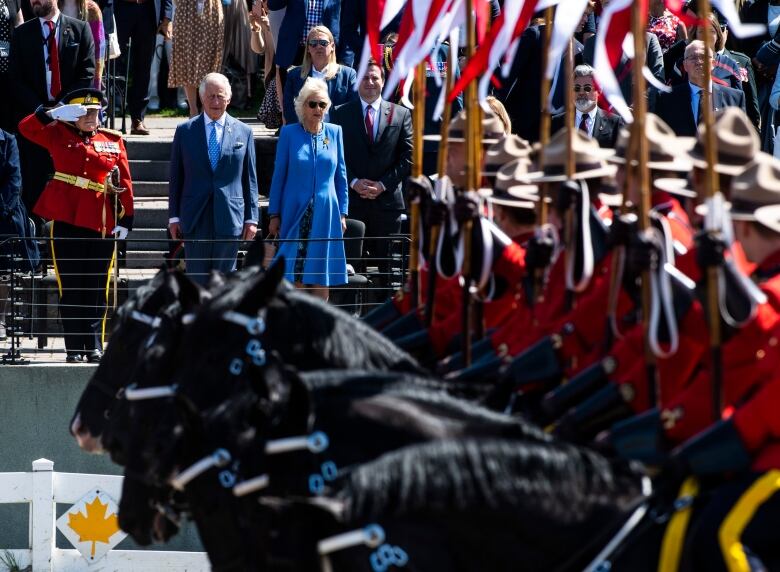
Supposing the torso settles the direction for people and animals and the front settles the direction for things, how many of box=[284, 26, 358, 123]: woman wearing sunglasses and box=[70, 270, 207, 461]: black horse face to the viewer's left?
1

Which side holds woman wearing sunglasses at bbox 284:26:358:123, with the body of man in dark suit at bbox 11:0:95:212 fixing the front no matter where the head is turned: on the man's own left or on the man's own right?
on the man's own left

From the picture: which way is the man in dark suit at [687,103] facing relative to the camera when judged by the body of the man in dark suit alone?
toward the camera

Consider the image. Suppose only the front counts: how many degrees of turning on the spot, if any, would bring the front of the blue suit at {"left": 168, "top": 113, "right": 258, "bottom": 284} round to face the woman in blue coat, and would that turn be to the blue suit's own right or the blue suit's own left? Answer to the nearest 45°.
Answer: approximately 90° to the blue suit's own left

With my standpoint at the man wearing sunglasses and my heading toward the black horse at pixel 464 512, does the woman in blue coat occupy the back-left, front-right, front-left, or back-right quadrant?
front-right

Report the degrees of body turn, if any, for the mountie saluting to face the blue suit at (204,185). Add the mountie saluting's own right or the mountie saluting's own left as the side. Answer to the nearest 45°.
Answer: approximately 90° to the mountie saluting's own left

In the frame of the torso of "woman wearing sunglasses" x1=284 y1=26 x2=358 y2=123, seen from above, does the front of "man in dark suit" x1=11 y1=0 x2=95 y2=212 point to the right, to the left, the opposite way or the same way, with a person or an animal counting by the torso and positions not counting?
the same way

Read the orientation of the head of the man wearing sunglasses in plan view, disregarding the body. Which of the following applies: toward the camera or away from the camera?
toward the camera

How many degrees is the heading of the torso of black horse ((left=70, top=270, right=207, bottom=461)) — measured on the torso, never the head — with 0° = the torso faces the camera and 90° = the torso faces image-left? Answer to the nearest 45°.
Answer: approximately 90°

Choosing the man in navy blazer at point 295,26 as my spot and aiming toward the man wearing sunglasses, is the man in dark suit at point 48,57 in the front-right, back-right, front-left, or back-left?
back-right

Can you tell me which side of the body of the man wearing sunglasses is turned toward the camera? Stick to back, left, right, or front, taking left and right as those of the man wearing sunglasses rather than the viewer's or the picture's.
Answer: front

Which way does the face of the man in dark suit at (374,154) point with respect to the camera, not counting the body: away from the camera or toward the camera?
toward the camera

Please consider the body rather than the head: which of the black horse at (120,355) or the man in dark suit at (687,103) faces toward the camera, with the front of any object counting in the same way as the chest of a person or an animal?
the man in dark suit

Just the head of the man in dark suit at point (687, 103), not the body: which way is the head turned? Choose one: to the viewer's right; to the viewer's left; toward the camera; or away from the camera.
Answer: toward the camera

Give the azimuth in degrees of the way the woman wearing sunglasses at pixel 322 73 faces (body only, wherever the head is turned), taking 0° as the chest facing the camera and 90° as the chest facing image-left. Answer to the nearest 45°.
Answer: approximately 0°
